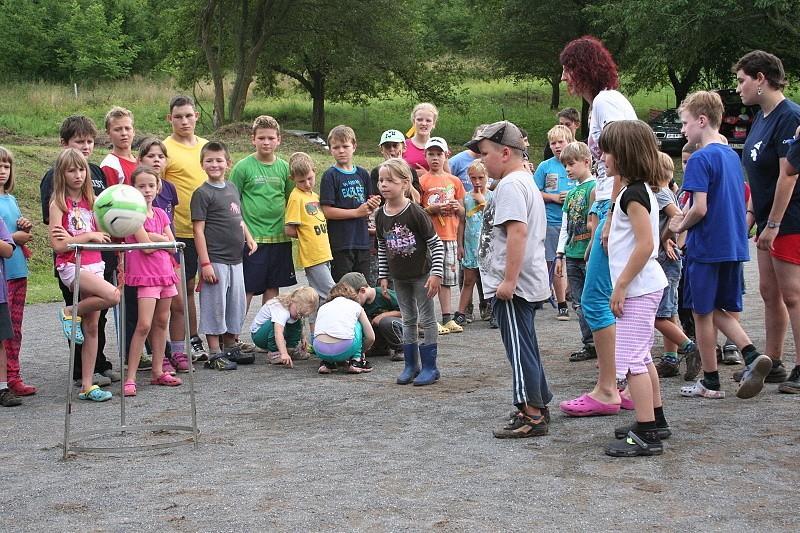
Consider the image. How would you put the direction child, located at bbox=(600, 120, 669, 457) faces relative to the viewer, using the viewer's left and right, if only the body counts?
facing to the left of the viewer

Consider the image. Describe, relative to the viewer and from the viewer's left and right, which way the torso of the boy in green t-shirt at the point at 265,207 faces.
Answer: facing the viewer

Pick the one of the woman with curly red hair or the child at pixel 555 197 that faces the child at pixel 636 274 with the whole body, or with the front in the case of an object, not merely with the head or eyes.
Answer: the child at pixel 555 197

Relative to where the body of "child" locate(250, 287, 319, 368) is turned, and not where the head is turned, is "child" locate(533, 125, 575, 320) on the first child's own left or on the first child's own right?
on the first child's own left

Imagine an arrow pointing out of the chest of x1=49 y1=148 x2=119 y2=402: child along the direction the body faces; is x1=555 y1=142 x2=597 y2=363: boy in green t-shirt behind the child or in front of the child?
in front

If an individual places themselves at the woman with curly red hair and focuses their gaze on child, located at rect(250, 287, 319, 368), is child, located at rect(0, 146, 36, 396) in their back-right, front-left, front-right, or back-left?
front-left

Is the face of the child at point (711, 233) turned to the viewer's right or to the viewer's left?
to the viewer's left

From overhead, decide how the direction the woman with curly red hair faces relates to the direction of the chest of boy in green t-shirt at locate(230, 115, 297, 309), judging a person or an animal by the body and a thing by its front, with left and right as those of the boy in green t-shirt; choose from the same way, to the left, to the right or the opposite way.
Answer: to the right

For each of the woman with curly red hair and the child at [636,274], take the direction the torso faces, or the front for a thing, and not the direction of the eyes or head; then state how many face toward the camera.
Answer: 0

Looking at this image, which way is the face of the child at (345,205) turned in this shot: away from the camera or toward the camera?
toward the camera

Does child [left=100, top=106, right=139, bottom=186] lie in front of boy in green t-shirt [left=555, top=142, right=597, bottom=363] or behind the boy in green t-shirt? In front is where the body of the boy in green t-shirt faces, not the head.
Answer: in front

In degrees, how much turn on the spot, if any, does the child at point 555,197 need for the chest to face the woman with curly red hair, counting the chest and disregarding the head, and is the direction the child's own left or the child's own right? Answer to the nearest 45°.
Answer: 0° — they already face them

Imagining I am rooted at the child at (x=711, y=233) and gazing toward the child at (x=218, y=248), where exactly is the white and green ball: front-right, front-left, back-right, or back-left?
front-left

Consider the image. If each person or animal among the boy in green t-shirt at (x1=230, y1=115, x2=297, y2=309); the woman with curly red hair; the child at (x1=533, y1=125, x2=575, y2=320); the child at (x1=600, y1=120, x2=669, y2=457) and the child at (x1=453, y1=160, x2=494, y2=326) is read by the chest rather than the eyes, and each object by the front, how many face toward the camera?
3

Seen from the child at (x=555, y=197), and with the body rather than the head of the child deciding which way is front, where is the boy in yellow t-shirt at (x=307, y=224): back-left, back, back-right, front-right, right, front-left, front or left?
front-right

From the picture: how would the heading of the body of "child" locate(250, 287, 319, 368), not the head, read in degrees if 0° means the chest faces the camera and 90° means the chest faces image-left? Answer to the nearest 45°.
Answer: approximately 315°

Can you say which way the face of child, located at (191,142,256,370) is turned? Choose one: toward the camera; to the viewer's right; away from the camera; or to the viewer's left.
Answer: toward the camera

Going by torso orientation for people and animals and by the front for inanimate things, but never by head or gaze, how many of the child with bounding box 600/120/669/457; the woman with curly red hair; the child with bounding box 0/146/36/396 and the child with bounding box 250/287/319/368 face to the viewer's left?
2

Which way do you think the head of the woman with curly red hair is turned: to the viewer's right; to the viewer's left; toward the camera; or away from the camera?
to the viewer's left
